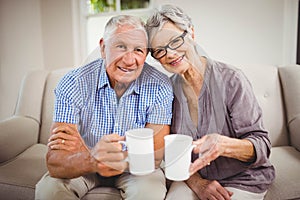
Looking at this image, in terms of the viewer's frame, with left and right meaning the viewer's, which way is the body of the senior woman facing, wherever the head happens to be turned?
facing the viewer and to the left of the viewer

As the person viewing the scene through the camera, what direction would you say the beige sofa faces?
facing the viewer
